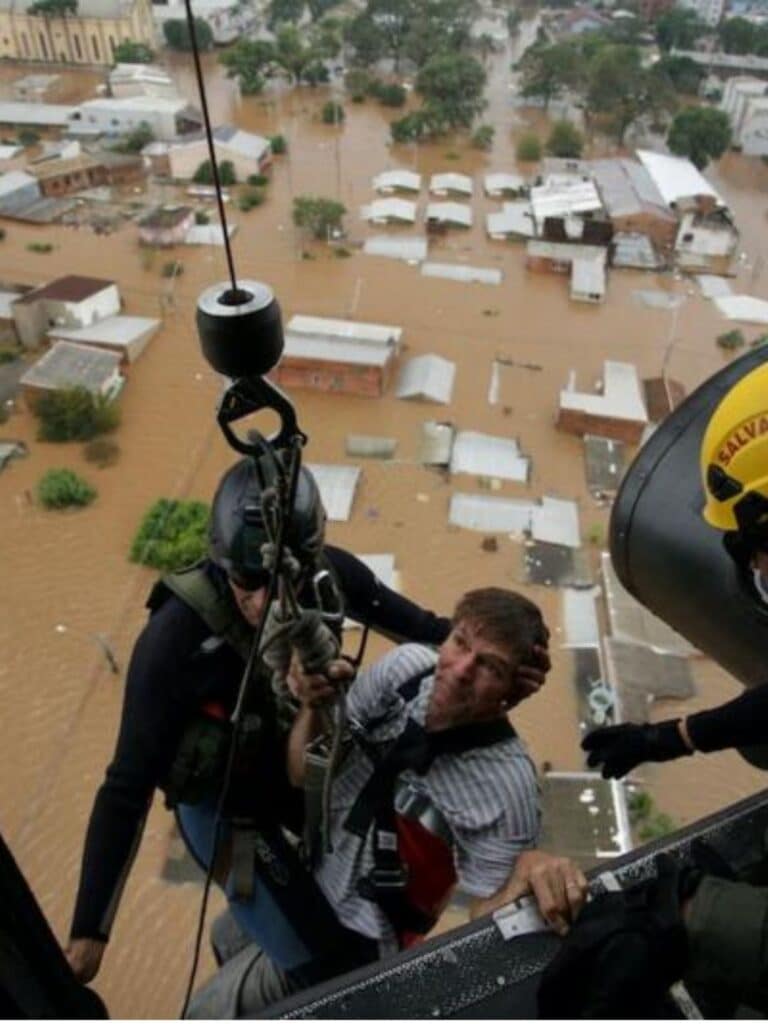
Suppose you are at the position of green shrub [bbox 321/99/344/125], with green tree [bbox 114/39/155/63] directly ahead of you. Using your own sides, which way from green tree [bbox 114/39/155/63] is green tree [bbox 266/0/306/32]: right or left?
right

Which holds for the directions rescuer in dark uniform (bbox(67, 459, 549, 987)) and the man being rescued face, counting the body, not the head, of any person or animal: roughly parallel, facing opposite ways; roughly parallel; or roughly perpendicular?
roughly perpendicular

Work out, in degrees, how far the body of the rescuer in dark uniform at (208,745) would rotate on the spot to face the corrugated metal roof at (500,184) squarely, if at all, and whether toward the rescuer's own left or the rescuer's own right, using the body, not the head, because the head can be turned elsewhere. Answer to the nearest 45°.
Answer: approximately 135° to the rescuer's own left

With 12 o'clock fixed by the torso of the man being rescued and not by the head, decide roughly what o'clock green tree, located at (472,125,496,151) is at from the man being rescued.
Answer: The green tree is roughly at 5 o'clock from the man being rescued.

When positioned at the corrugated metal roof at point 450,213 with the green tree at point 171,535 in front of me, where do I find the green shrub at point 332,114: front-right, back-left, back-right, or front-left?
back-right

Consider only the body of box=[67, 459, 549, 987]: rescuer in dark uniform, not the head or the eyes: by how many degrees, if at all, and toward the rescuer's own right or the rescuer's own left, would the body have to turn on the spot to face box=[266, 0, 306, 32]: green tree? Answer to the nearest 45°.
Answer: approximately 135° to the rescuer's own left

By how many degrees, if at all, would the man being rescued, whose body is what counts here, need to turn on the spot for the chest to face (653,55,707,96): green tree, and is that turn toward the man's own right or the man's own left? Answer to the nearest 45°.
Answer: approximately 135° to the man's own right

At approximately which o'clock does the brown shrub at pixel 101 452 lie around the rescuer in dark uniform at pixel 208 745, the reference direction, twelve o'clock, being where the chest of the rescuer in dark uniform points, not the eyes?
The brown shrub is roughly at 7 o'clock from the rescuer in dark uniform.

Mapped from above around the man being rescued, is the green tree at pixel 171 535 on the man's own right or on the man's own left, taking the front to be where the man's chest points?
on the man's own right

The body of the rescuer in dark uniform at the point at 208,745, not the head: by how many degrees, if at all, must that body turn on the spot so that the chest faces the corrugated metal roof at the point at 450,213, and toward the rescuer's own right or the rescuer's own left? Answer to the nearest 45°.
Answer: approximately 135° to the rescuer's own left

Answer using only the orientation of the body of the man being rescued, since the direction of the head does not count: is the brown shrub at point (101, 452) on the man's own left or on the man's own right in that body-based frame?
on the man's own right

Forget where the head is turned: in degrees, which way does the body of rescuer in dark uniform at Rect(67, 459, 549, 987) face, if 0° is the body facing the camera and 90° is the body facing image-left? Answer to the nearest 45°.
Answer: approximately 315°

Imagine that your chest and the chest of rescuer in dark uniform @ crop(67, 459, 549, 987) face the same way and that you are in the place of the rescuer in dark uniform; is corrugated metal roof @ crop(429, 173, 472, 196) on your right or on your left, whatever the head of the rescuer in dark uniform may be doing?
on your left

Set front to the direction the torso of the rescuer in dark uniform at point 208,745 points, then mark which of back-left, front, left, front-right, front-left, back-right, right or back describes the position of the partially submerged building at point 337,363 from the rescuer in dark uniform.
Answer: back-left
